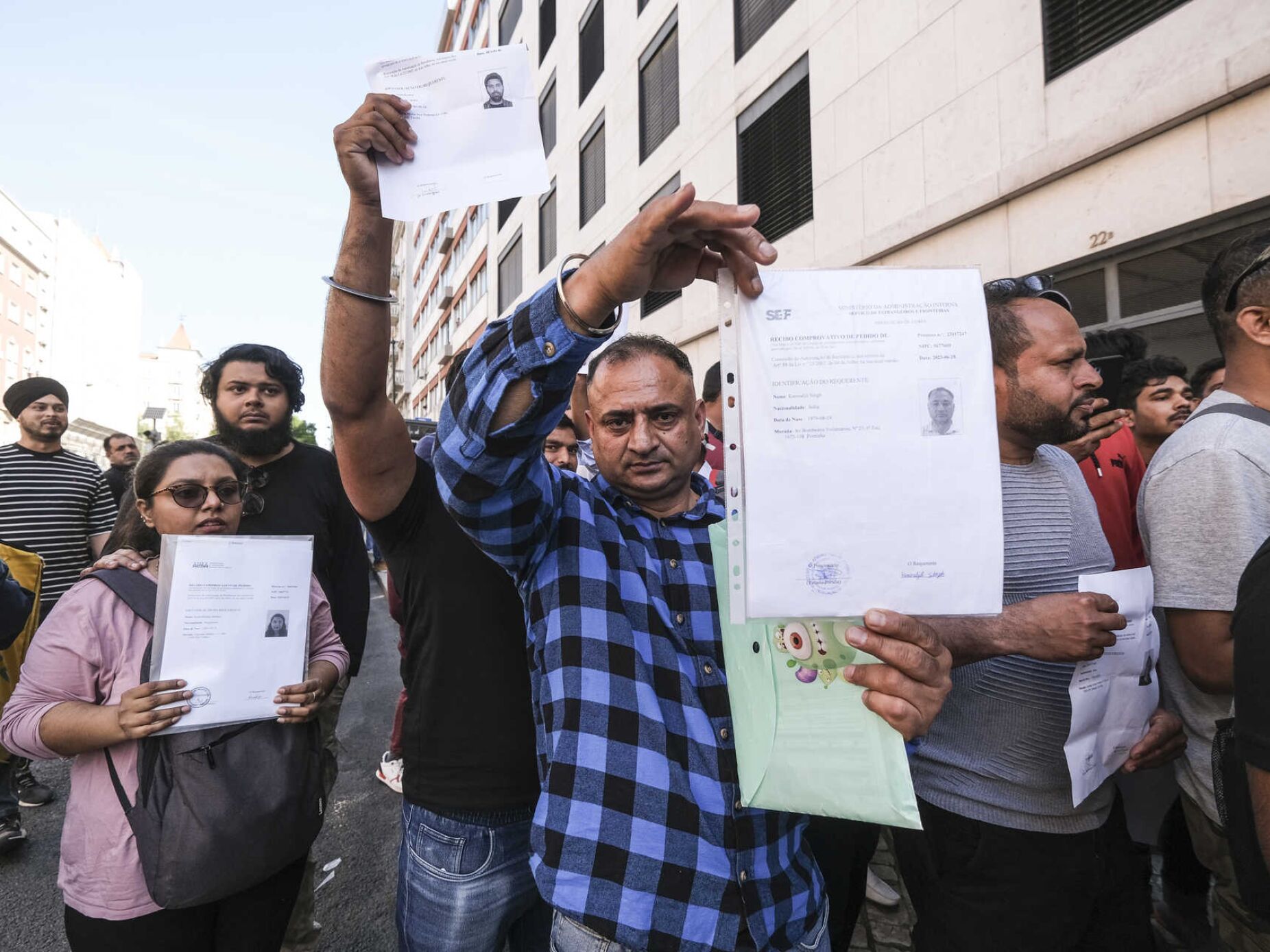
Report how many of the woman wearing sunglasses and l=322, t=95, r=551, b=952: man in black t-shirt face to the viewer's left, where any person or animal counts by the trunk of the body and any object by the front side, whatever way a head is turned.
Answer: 0

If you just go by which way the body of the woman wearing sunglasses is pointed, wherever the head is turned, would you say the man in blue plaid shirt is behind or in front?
in front

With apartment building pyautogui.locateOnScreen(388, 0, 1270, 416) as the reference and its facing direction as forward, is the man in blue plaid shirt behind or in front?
in front

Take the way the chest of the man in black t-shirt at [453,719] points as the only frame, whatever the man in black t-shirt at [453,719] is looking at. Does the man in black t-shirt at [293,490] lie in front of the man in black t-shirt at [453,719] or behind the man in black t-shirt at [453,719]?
behind

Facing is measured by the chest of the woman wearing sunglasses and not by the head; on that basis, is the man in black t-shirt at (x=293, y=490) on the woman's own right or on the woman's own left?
on the woman's own left

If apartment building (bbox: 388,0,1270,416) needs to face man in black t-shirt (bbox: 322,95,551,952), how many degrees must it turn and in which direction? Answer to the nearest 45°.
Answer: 0° — it already faces them
